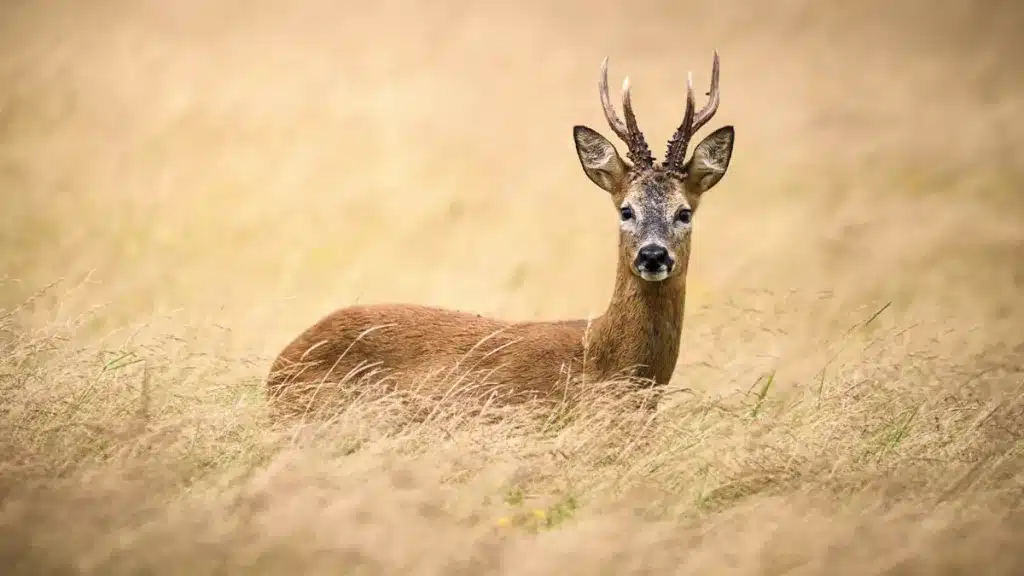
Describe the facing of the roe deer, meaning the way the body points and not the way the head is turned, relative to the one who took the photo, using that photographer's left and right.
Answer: facing to the right of the viewer
